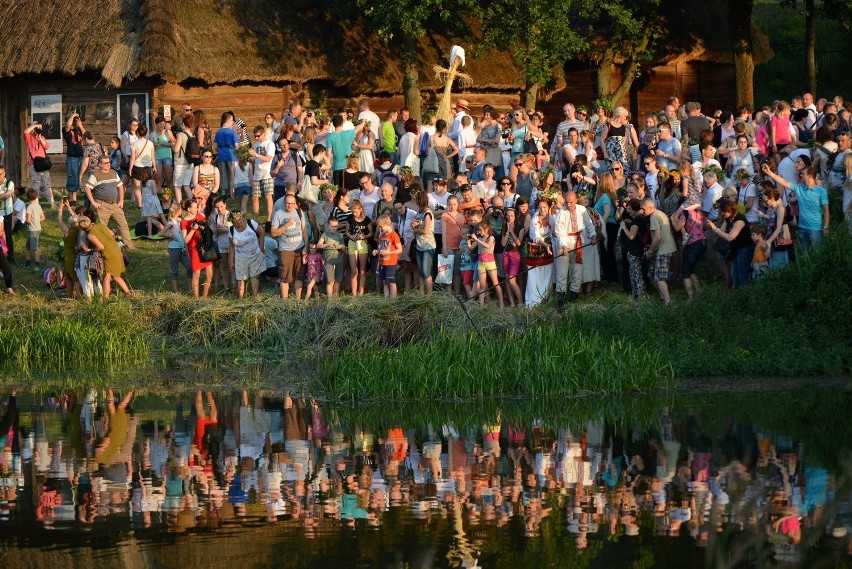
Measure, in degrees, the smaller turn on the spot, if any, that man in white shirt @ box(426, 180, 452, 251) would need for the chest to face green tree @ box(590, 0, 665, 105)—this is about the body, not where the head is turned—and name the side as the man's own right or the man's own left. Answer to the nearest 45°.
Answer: approximately 180°

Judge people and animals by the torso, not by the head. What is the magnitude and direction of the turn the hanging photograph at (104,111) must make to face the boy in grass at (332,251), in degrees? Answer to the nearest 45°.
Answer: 0° — it already faces them

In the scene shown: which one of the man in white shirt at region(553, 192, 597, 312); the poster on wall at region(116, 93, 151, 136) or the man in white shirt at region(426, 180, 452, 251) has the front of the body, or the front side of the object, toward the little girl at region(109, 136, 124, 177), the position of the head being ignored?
the poster on wall

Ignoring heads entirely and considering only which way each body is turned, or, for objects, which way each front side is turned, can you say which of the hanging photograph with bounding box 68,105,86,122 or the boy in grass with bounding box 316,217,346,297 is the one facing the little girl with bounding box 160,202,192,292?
the hanging photograph

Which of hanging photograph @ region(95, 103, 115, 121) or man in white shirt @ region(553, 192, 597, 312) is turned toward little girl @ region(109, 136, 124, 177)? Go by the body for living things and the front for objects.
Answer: the hanging photograph

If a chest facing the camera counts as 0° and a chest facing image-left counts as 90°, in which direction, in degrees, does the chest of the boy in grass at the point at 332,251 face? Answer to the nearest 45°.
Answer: approximately 0°

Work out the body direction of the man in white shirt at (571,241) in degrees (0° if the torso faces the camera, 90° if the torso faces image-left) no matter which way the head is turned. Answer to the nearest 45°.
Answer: approximately 0°

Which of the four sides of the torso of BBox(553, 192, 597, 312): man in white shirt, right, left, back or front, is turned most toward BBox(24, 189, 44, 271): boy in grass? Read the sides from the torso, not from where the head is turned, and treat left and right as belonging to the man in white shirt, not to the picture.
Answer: right

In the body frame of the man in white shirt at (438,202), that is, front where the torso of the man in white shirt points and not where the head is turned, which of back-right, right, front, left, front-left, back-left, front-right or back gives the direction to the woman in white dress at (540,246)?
front-left

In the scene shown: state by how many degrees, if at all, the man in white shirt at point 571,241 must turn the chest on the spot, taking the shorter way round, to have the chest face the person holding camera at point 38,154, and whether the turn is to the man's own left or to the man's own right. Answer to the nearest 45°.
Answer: approximately 135° to the man's own right

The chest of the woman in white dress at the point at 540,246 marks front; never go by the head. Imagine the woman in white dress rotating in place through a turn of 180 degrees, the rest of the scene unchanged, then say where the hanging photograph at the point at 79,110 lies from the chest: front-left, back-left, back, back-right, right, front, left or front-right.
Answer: front-left
